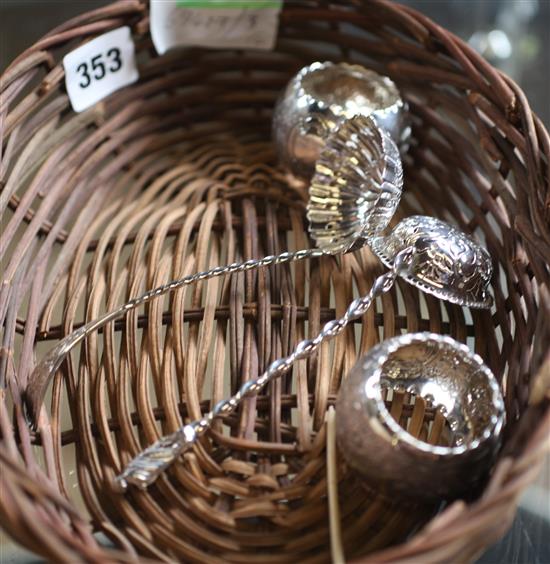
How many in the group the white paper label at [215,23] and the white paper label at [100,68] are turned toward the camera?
2

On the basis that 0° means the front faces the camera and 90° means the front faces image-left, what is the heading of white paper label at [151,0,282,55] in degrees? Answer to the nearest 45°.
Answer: approximately 0°

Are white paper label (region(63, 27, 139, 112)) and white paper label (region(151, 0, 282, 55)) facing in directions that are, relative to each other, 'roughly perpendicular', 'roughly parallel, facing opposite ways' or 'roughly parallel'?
roughly parallel

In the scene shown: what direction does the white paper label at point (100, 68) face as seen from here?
toward the camera
